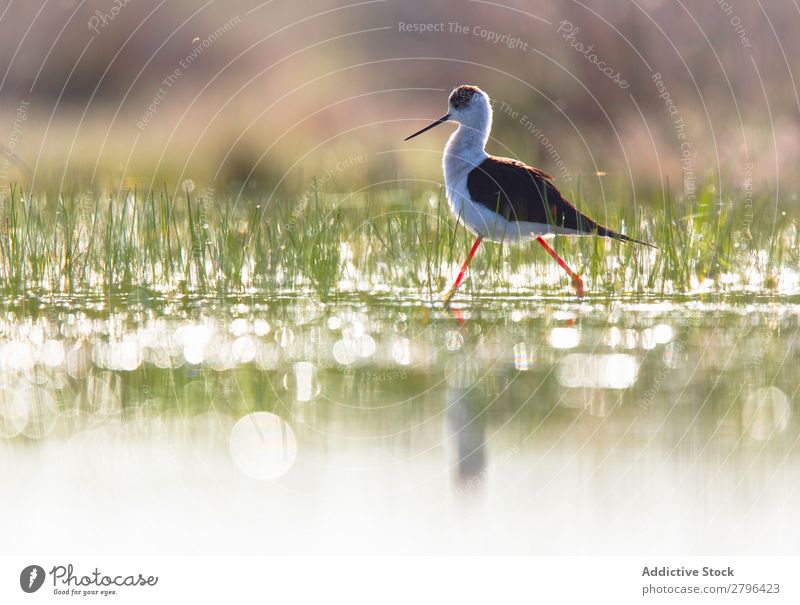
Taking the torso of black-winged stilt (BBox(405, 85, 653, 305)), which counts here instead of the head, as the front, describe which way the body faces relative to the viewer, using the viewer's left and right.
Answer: facing to the left of the viewer
